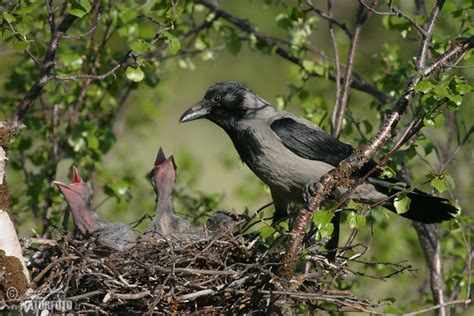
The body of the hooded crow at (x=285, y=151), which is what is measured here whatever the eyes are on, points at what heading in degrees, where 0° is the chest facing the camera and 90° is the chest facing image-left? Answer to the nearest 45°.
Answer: approximately 90°
